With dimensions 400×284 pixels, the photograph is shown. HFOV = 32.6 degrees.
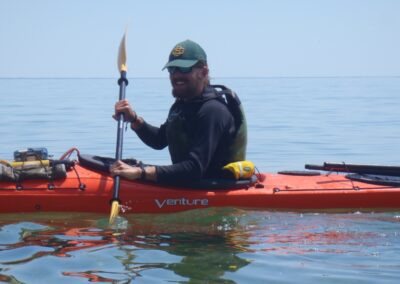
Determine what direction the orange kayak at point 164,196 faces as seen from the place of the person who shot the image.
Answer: facing to the left of the viewer
